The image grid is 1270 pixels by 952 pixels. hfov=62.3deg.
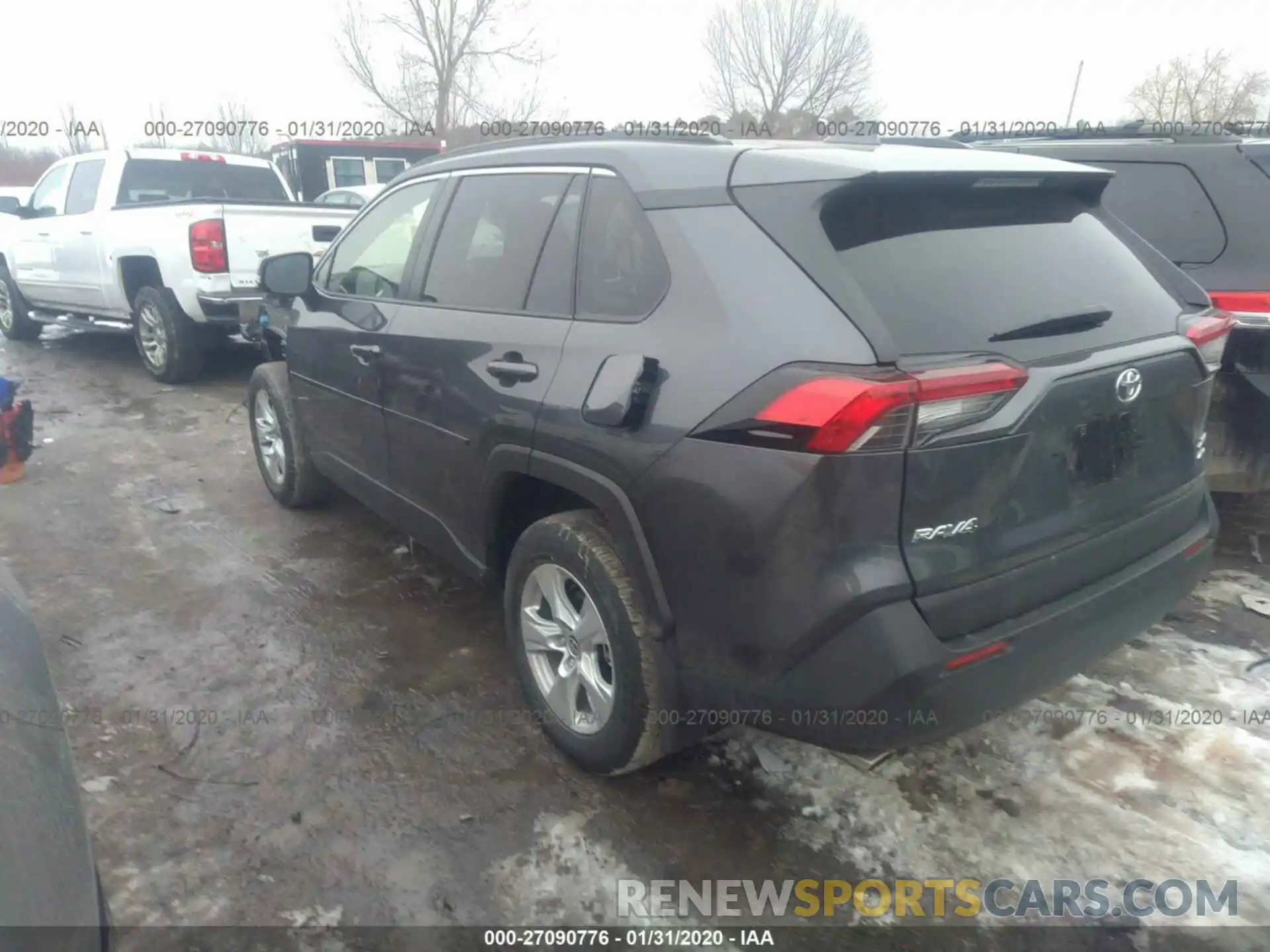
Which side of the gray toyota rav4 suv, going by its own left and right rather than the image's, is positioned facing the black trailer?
front

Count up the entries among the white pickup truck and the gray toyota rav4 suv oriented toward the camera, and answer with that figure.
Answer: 0

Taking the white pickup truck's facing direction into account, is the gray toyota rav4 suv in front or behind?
behind

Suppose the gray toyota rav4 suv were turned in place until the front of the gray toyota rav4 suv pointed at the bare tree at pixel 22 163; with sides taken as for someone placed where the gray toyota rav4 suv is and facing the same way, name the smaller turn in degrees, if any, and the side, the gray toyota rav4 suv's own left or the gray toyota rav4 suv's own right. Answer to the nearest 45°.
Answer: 0° — it already faces it

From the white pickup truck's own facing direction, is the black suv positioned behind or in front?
behind

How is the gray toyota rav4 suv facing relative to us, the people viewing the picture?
facing away from the viewer and to the left of the viewer

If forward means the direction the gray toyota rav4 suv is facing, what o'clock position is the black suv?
The black suv is roughly at 3 o'clock from the gray toyota rav4 suv.

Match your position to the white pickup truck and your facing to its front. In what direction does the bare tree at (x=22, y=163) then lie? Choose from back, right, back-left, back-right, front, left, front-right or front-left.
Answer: front-right

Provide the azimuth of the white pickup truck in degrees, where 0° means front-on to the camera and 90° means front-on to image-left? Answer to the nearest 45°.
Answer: approximately 135°

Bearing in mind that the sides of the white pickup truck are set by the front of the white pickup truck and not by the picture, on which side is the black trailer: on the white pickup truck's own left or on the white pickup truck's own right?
on the white pickup truck's own right
